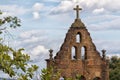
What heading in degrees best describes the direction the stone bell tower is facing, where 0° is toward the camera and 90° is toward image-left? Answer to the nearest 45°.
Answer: approximately 0°
